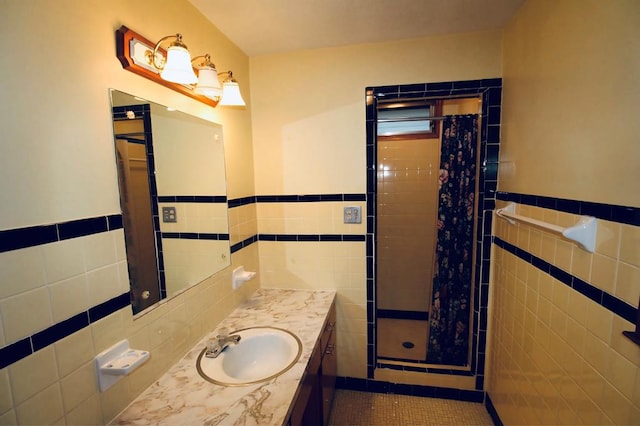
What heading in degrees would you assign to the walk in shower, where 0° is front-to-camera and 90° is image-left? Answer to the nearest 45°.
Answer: approximately 0°

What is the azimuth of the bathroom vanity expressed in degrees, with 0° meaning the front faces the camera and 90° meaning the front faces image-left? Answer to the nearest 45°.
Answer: approximately 270°

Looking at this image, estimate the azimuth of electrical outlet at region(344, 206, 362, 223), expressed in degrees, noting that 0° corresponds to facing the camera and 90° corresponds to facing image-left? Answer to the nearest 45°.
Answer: approximately 0°

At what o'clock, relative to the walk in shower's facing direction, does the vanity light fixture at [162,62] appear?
The vanity light fixture is roughly at 1 o'clock from the walk in shower.

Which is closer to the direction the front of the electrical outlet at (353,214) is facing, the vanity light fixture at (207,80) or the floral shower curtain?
the vanity light fixture

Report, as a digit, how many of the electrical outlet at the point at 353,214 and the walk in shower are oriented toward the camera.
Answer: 2
